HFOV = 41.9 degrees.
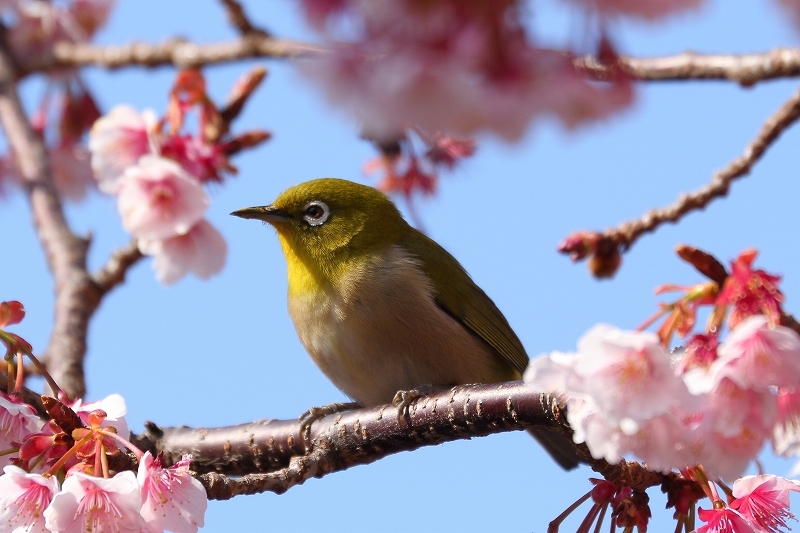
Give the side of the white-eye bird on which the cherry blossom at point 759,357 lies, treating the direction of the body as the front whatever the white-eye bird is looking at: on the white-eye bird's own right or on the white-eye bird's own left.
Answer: on the white-eye bird's own left

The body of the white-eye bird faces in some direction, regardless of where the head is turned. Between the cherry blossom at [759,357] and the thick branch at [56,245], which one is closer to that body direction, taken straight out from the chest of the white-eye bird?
the thick branch

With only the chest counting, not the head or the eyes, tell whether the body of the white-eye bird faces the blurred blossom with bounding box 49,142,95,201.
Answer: yes

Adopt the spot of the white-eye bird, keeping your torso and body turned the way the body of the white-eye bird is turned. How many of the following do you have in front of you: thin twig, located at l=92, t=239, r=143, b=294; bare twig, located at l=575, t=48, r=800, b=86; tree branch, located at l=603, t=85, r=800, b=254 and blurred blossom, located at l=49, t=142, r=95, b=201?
2

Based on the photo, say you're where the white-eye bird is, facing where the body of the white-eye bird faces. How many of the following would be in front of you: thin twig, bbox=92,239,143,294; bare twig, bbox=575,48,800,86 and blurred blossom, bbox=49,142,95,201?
2

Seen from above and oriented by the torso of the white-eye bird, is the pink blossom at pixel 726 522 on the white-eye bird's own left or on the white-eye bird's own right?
on the white-eye bird's own left

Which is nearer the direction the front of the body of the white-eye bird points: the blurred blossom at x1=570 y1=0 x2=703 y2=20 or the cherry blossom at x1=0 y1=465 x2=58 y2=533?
the cherry blossom

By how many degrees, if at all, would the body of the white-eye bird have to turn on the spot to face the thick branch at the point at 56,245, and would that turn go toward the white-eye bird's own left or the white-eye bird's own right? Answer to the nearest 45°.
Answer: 0° — it already faces it

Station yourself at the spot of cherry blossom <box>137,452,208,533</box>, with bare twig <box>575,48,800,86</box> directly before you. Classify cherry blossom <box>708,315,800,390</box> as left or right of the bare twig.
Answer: right

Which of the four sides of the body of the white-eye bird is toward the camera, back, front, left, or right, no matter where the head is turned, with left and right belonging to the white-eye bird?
left
